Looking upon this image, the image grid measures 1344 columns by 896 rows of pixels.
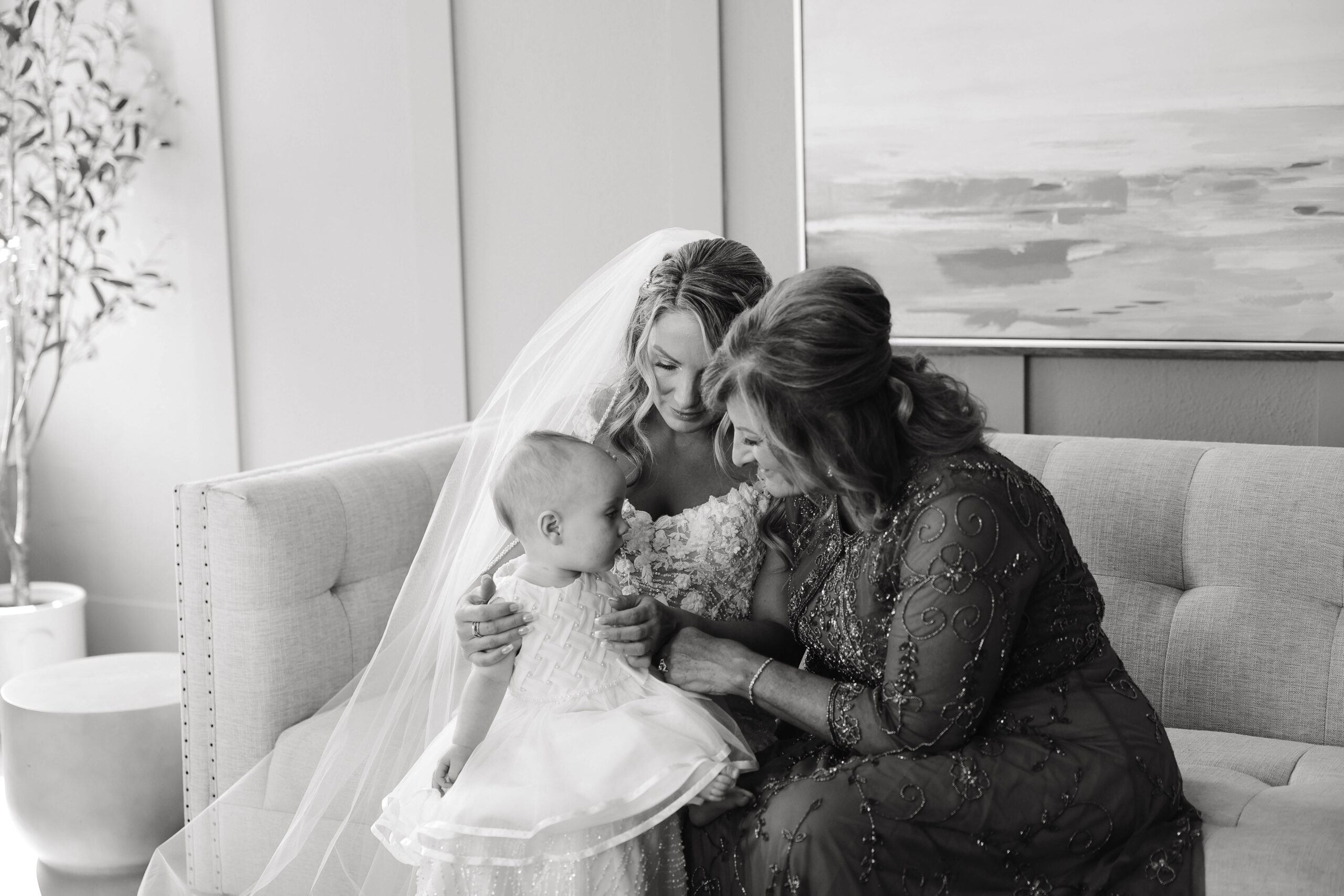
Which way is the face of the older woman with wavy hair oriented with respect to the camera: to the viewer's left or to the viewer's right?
to the viewer's left

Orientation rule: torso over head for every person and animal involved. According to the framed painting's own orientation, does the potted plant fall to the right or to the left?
on its right

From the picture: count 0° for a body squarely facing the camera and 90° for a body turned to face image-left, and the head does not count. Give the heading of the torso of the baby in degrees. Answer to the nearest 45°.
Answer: approximately 315°

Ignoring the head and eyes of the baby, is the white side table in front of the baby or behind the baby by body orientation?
behind

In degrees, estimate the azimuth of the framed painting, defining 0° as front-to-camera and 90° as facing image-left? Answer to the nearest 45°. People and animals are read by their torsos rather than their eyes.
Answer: approximately 0°

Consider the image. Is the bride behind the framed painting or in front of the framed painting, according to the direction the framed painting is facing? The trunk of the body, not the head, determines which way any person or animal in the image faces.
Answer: in front

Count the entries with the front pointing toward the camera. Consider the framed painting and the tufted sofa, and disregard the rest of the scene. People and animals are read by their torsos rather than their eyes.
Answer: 2

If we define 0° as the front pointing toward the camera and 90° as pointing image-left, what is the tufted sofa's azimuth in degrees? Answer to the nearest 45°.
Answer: approximately 0°

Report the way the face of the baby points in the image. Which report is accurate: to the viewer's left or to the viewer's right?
to the viewer's right

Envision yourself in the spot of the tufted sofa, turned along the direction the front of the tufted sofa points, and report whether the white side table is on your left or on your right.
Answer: on your right
